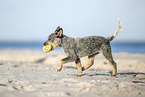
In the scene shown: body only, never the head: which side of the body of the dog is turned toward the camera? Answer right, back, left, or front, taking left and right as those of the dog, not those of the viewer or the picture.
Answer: left
